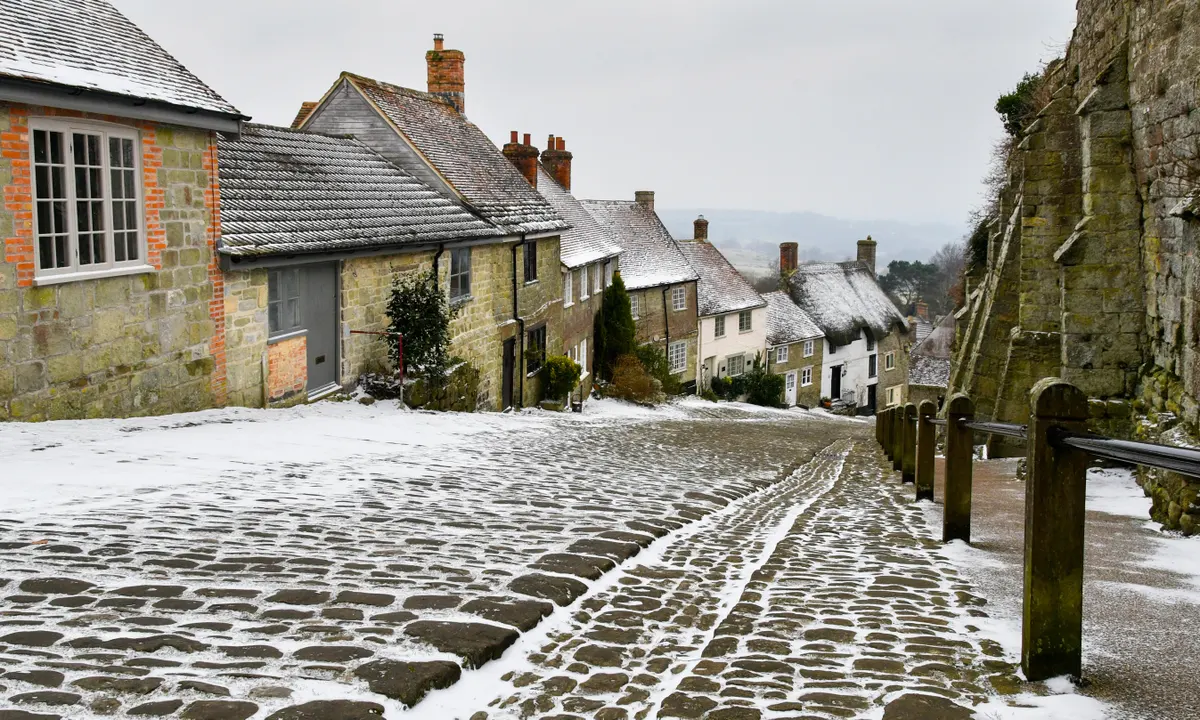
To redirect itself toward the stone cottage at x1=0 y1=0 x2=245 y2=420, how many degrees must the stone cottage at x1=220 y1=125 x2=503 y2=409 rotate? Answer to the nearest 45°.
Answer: approximately 45° to its right

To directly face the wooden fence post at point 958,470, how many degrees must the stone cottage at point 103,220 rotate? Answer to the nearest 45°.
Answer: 0° — it already faces it

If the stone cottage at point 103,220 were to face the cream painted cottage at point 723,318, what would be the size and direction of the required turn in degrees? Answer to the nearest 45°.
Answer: approximately 90° to its left

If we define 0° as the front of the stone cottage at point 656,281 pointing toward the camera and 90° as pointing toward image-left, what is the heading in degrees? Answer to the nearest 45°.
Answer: approximately 315°

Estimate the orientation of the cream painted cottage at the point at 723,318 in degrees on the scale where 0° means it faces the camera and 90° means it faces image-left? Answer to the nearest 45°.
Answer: approximately 315°

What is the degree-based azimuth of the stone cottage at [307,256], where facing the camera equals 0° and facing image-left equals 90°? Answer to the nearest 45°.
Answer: approximately 315°
